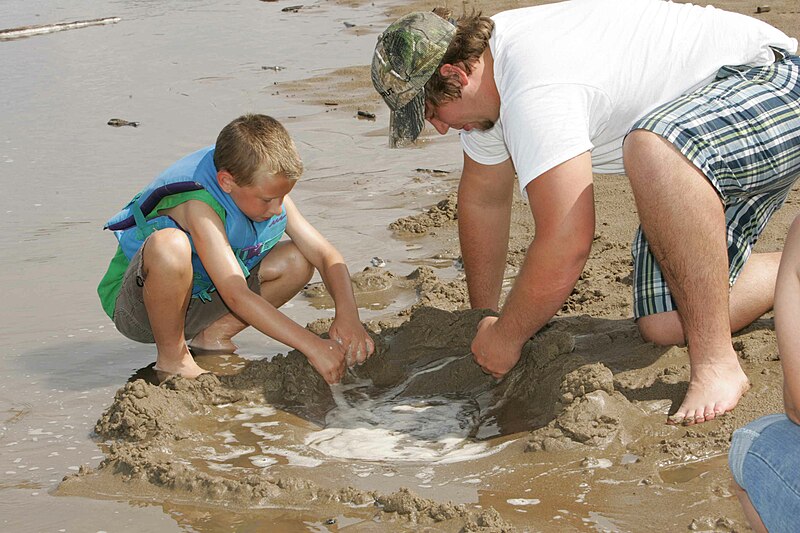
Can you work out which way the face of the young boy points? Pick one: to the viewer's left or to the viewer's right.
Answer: to the viewer's right

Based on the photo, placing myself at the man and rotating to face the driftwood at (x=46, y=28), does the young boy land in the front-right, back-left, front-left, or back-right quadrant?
front-left

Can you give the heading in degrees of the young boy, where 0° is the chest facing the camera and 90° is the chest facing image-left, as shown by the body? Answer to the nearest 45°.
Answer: approximately 315°

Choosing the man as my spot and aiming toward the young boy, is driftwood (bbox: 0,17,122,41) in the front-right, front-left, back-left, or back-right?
front-right

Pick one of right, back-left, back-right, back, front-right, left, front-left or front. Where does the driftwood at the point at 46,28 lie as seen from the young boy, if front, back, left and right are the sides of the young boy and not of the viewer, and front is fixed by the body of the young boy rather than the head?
back-left

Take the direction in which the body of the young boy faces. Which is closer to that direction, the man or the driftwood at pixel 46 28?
the man

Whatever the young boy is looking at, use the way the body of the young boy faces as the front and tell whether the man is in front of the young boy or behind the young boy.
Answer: in front
